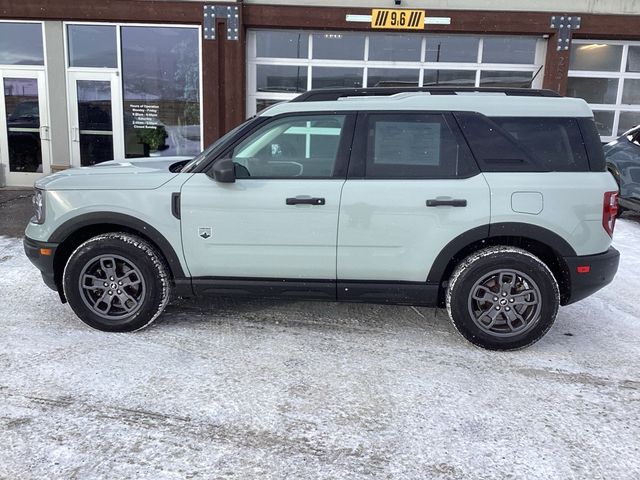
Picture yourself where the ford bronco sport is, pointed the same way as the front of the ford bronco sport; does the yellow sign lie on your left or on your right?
on your right

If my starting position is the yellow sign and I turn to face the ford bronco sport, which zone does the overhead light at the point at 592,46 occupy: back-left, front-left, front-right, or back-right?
back-left

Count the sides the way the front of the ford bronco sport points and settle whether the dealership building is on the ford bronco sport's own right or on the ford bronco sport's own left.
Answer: on the ford bronco sport's own right

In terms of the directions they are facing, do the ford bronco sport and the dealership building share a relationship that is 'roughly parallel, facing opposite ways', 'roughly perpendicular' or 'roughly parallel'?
roughly perpendicular

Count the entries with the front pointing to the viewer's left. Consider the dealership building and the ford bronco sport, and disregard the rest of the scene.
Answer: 1

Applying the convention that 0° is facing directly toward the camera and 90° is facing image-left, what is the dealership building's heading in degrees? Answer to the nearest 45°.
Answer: approximately 0°

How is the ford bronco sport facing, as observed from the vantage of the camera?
facing to the left of the viewer

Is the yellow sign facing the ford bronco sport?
yes

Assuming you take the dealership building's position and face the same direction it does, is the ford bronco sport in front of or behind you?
in front

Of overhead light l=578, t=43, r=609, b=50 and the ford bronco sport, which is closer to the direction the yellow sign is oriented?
the ford bronco sport

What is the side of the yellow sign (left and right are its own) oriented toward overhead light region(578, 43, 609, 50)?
left

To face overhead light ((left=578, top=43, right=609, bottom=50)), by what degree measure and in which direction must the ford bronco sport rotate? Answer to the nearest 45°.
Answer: approximately 135° to its right
